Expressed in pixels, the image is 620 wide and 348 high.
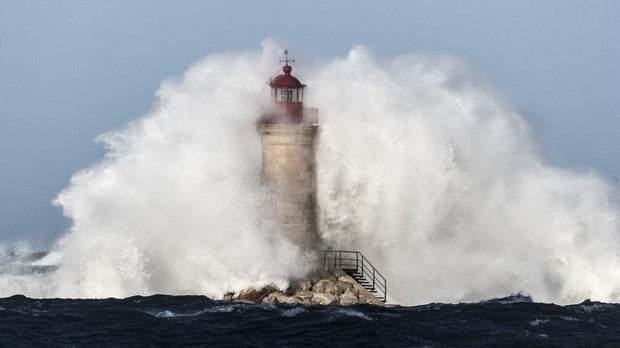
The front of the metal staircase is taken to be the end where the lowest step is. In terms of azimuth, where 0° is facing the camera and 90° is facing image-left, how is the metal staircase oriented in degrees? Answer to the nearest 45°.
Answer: approximately 270°

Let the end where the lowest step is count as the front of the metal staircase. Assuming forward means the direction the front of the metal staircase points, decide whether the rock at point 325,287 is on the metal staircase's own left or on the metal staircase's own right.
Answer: on the metal staircase's own right

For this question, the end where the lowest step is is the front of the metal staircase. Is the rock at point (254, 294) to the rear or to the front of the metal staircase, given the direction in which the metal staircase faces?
to the rear

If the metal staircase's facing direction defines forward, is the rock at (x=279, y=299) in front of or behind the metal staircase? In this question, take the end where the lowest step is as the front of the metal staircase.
behind

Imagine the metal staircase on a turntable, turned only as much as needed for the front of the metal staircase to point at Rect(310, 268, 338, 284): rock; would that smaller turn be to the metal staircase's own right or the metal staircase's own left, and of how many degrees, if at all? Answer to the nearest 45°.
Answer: approximately 135° to the metal staircase's own right

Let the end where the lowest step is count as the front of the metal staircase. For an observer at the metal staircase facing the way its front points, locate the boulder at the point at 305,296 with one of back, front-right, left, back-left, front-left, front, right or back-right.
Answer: back-right
